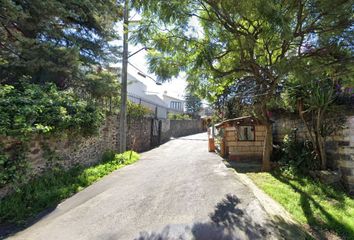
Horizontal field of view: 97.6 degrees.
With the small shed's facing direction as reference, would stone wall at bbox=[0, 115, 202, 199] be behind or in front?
in front

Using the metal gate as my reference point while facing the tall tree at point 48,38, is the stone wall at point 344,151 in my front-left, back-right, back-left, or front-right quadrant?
front-left

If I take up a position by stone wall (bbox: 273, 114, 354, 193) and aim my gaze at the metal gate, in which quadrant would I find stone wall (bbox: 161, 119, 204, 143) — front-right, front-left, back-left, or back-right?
front-right
